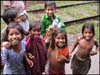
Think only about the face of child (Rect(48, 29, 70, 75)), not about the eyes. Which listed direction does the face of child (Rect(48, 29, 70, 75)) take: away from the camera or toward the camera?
toward the camera

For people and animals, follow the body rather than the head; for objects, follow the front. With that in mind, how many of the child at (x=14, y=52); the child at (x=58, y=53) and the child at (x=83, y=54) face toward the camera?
3

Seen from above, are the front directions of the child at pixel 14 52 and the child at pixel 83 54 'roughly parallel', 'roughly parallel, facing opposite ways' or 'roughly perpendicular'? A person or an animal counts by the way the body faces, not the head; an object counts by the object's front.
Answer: roughly parallel

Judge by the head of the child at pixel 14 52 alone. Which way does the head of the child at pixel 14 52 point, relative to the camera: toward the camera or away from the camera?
toward the camera

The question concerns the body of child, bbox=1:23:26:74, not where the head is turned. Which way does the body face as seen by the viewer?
toward the camera

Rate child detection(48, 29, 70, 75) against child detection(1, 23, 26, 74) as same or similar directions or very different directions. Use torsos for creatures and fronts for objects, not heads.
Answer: same or similar directions

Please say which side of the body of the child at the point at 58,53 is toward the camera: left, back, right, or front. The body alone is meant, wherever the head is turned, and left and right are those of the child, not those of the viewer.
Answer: front

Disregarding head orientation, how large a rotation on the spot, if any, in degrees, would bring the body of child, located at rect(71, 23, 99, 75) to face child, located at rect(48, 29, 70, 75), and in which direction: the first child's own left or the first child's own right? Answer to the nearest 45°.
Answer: approximately 45° to the first child's own right

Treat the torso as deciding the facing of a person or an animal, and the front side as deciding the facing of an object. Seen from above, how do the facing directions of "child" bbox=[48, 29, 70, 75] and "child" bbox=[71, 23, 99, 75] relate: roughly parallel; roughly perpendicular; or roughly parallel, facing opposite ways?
roughly parallel

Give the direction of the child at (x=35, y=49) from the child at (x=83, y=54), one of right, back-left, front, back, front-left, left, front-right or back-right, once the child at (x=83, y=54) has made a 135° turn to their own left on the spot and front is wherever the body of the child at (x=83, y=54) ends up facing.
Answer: back

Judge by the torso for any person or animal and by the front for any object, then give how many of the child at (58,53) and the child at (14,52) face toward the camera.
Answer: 2

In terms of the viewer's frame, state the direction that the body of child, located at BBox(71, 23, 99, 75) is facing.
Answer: toward the camera
